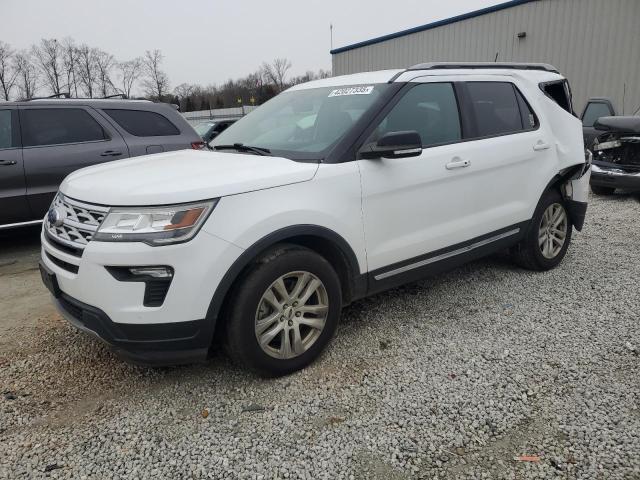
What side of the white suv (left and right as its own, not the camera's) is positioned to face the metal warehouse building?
back

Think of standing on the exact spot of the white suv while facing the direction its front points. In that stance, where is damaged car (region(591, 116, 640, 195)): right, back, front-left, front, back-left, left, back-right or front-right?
back

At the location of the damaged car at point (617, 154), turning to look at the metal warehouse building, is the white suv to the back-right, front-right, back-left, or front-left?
back-left

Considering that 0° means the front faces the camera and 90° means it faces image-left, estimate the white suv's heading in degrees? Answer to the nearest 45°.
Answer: approximately 45°

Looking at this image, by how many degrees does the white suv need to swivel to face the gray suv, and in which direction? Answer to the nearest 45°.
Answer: approximately 90° to its right
